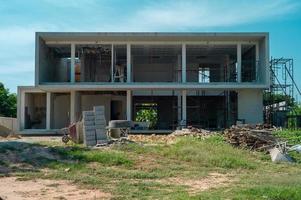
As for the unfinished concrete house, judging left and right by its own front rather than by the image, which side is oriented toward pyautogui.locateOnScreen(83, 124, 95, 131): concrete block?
front

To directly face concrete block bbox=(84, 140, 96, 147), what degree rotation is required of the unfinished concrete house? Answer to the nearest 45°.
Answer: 0° — it already faces it

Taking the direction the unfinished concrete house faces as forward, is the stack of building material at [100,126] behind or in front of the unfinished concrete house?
in front

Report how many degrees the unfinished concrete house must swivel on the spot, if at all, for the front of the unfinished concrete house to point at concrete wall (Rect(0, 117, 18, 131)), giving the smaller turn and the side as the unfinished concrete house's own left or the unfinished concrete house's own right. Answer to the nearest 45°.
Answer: approximately 90° to the unfinished concrete house's own right

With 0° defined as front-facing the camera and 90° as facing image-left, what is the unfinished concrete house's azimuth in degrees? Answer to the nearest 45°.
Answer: approximately 0°

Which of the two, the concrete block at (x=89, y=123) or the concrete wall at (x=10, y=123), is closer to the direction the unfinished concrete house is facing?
the concrete block

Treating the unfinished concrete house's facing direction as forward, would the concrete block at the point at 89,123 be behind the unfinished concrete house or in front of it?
in front
